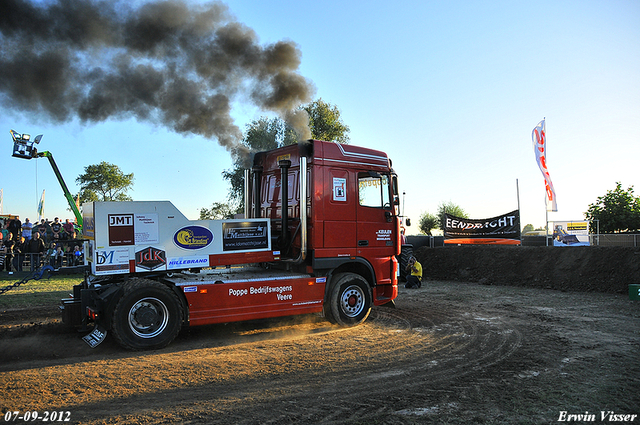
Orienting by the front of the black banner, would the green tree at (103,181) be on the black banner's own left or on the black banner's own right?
on the black banner's own right

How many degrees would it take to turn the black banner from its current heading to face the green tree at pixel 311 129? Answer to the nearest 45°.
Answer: approximately 135° to its right

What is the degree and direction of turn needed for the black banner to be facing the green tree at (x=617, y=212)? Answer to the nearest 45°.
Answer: approximately 135° to its left

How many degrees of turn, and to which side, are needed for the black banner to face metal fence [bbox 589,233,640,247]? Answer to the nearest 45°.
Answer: approximately 135° to its left

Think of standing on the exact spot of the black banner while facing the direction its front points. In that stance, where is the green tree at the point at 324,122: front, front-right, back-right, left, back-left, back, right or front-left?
back-right

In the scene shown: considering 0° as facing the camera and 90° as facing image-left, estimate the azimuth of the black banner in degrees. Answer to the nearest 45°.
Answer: approximately 0°
